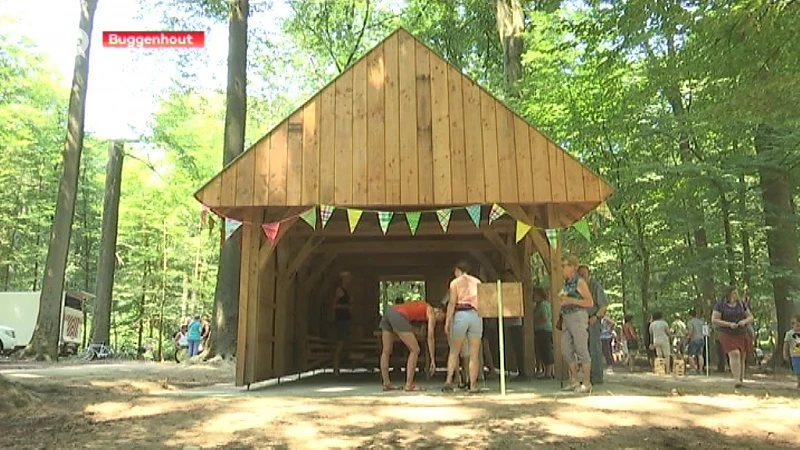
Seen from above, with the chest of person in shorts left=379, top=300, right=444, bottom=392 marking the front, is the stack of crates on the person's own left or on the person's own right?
on the person's own left

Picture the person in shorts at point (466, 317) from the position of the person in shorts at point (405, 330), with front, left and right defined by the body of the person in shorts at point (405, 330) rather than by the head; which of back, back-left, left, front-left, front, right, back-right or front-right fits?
front-right

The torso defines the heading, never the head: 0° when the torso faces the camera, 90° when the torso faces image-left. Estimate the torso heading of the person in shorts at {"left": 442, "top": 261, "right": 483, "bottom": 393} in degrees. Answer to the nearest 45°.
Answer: approximately 180°

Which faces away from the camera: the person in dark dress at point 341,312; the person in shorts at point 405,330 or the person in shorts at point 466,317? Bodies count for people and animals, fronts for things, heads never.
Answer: the person in shorts at point 466,317

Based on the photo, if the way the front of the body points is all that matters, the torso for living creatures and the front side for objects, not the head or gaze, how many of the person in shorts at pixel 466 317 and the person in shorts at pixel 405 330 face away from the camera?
1

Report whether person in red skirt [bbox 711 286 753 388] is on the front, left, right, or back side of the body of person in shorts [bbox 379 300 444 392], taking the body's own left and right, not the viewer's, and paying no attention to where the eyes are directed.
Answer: front

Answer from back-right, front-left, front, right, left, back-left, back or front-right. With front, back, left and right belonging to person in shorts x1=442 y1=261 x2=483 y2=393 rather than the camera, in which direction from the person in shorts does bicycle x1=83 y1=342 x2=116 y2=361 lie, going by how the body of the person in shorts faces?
front-left

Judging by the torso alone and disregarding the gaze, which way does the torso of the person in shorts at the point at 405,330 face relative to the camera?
to the viewer's right

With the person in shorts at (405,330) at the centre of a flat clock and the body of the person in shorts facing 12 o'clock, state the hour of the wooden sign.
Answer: The wooden sign is roughly at 1 o'clock from the person in shorts.
